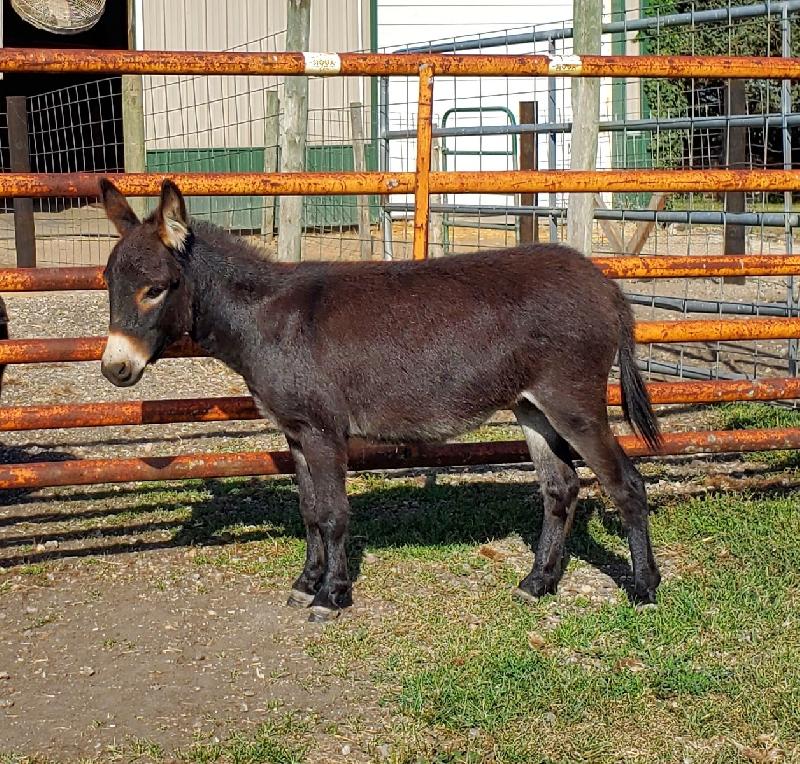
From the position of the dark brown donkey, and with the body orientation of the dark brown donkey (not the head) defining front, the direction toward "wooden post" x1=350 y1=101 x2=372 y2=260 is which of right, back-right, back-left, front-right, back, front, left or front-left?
right

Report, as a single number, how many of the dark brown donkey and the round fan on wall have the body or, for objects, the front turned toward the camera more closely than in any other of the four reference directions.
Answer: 1

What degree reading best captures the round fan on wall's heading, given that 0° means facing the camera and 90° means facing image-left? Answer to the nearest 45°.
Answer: approximately 0°

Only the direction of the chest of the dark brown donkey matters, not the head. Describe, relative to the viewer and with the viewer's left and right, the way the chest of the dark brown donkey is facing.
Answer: facing to the left of the viewer

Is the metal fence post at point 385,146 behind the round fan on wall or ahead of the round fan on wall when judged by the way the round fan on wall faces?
ahead

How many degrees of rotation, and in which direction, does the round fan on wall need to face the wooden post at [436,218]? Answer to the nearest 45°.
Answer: approximately 45° to its left

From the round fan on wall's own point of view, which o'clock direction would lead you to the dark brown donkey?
The dark brown donkey is roughly at 12 o'clock from the round fan on wall.

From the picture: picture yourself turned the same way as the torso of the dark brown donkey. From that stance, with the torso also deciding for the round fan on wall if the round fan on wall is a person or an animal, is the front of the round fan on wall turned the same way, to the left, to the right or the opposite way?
to the left

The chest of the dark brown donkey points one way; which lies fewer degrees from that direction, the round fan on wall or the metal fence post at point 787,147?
the round fan on wall

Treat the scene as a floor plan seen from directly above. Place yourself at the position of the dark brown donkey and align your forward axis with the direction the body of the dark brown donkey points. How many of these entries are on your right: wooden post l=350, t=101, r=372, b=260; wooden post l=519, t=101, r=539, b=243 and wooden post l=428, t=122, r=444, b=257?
3
